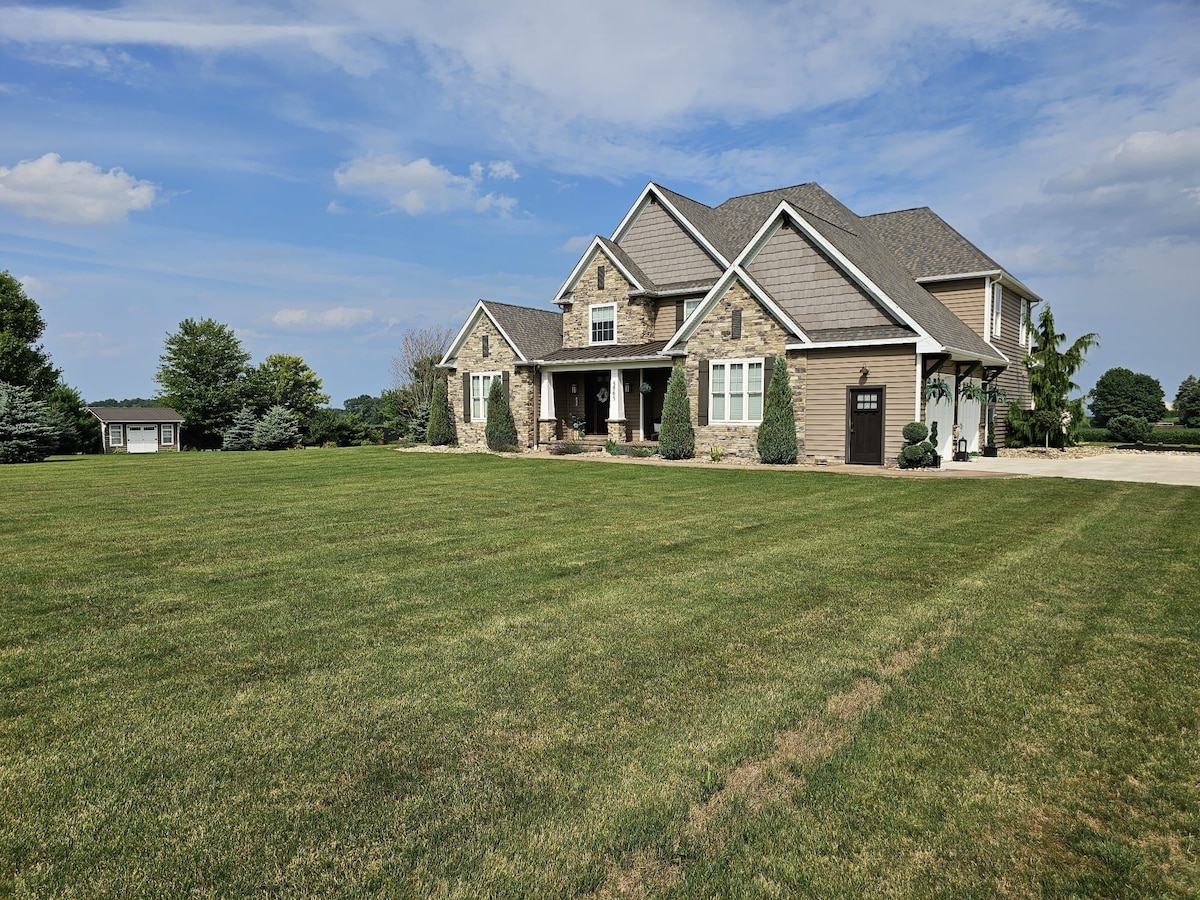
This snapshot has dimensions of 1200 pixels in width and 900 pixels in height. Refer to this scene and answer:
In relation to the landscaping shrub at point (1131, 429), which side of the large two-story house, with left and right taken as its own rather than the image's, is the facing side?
back

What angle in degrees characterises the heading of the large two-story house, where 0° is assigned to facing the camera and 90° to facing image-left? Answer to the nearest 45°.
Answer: approximately 45°

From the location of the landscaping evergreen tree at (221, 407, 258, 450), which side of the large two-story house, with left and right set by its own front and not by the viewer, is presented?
right

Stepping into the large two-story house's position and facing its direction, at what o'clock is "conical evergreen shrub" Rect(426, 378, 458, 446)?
The conical evergreen shrub is roughly at 2 o'clock from the large two-story house.

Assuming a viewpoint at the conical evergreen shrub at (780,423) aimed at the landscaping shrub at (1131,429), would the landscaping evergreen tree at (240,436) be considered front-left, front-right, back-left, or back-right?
back-left

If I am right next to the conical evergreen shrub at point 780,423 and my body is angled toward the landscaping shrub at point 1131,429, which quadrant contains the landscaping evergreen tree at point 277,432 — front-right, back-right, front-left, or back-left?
back-left

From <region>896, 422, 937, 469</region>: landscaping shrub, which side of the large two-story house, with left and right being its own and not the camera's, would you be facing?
left

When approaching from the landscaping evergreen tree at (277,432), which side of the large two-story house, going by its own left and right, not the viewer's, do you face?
right

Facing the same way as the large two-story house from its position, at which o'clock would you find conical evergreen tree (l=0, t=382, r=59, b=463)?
The conical evergreen tree is roughly at 1 o'clock from the large two-story house.
